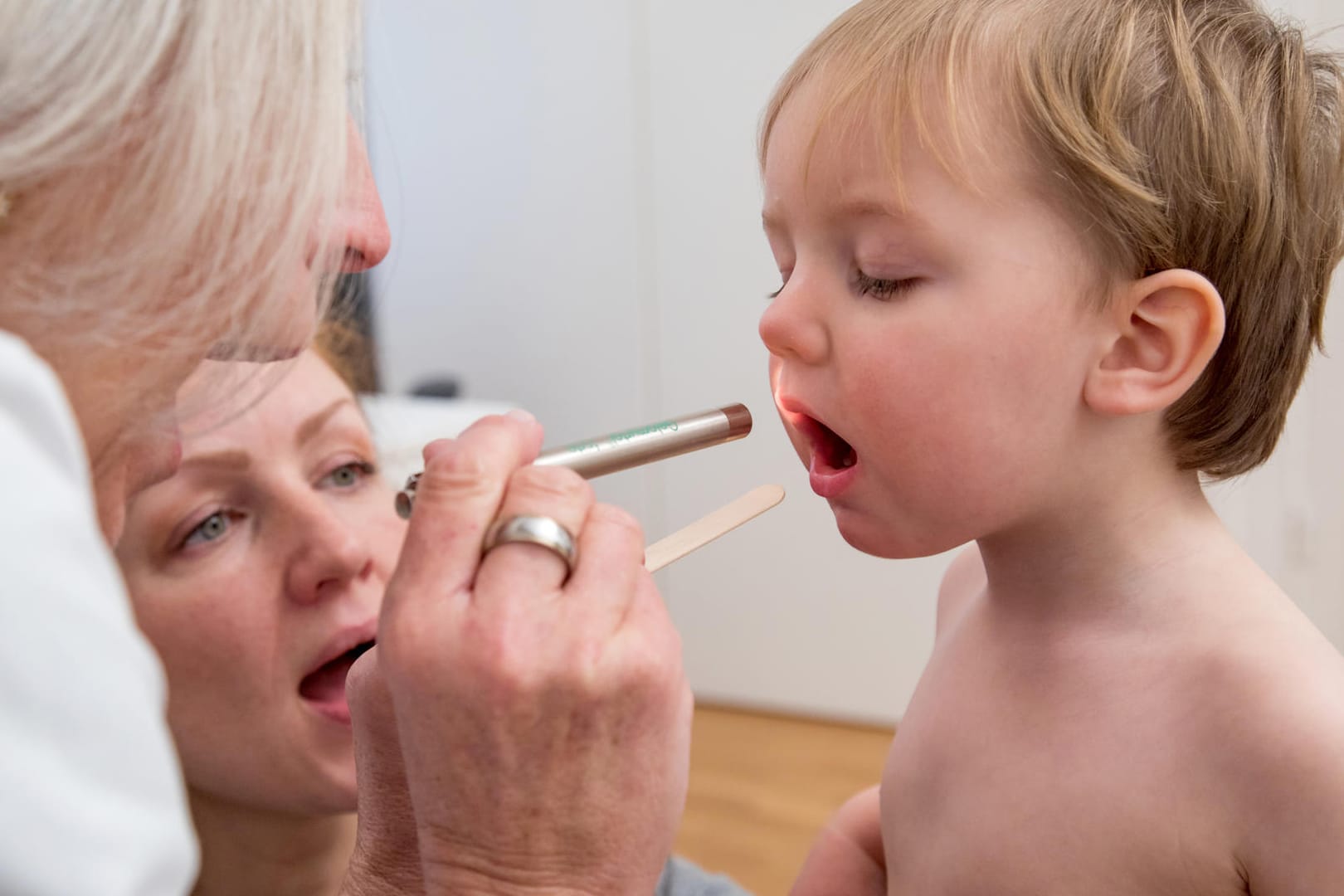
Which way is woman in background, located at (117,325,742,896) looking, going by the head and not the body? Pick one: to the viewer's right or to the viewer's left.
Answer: to the viewer's right

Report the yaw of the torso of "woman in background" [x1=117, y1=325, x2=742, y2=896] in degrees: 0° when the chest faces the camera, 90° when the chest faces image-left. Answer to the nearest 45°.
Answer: approximately 315°

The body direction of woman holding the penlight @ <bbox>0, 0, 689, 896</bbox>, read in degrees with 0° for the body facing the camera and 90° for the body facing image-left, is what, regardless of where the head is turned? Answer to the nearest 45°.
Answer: approximately 270°
